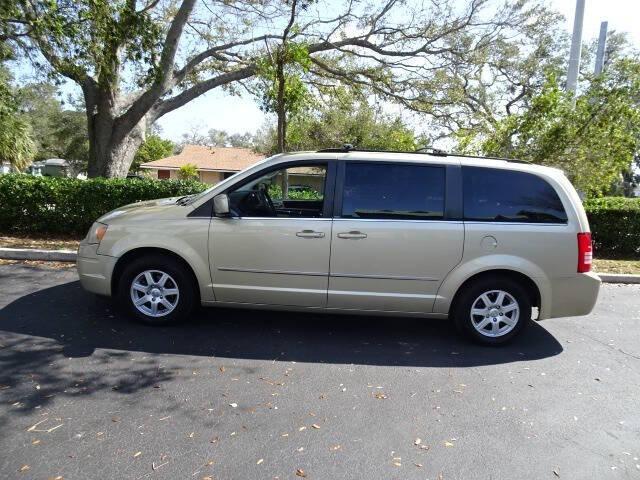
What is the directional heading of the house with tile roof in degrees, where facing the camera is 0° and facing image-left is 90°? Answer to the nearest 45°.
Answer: approximately 0°

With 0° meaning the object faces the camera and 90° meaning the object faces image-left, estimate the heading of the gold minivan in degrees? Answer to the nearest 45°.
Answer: approximately 90°

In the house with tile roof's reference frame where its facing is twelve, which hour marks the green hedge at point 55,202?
The green hedge is roughly at 12 o'clock from the house with tile roof.

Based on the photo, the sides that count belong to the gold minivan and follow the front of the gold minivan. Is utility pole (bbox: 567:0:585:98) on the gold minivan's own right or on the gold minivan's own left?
on the gold minivan's own right

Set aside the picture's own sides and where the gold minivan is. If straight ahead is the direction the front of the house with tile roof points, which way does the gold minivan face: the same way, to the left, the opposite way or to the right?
to the right

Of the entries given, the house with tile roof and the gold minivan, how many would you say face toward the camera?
1

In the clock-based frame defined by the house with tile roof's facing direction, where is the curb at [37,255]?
The curb is roughly at 12 o'clock from the house with tile roof.

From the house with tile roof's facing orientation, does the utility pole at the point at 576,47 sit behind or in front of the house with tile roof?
in front

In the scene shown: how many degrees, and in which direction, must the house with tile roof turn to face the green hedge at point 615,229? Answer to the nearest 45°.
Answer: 0° — it already faces it

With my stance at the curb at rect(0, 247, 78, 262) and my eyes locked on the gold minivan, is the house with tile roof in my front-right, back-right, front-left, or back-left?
back-left
